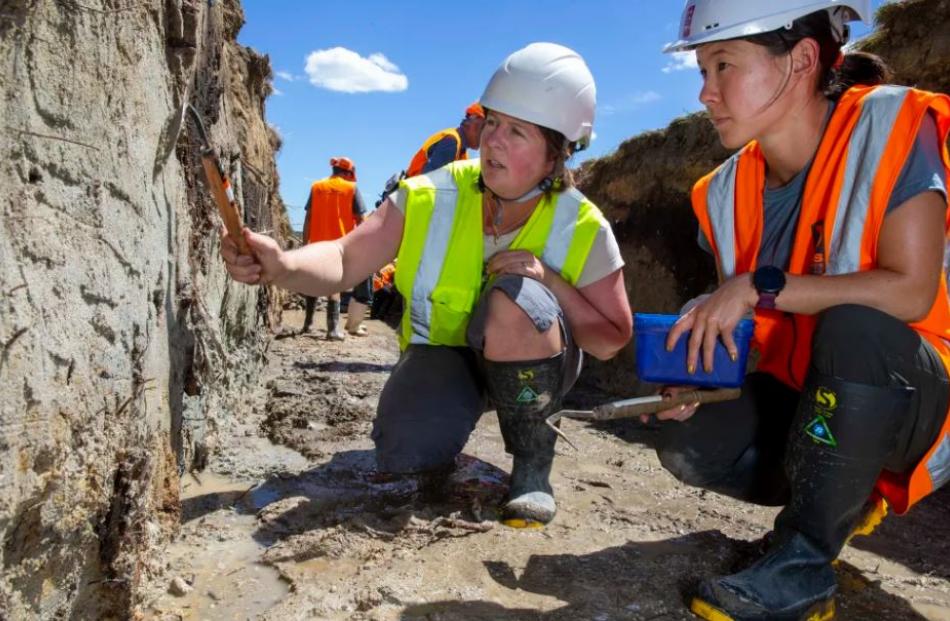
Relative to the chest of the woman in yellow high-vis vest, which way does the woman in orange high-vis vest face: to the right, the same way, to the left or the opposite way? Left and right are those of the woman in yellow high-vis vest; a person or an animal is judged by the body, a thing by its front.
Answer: to the right

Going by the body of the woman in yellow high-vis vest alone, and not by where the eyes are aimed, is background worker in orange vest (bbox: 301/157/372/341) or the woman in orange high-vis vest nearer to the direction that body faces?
the woman in orange high-vis vest

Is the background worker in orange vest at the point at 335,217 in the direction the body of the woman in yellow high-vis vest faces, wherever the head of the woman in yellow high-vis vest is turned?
no

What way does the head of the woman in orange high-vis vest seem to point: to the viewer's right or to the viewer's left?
to the viewer's left

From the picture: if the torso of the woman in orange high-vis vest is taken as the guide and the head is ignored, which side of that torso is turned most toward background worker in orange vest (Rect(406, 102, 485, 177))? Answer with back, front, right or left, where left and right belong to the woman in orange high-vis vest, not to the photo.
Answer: right

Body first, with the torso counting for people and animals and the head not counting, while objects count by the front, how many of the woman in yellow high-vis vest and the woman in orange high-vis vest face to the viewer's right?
0

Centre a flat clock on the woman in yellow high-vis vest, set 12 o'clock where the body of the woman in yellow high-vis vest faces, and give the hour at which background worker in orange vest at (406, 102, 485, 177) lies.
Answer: The background worker in orange vest is roughly at 6 o'clock from the woman in yellow high-vis vest.

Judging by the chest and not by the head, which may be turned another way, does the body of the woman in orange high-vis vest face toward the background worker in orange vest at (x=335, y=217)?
no

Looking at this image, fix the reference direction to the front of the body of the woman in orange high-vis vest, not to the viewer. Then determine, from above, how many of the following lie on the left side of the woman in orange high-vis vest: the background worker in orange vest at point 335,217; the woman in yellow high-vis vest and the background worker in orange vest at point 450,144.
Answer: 0

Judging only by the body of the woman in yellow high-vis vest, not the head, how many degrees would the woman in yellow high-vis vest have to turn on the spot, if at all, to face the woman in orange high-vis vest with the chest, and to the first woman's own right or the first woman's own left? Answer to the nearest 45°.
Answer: approximately 45° to the first woman's own left

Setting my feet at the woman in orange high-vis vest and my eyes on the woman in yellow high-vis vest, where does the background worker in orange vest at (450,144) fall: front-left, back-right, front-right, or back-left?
front-right

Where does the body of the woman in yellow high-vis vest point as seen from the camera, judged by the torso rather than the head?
toward the camera

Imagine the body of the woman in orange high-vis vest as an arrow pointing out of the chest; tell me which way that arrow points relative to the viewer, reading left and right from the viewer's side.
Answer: facing the viewer and to the left of the viewer
